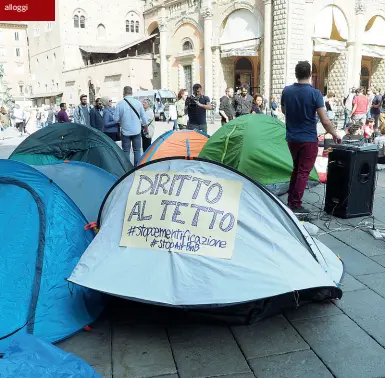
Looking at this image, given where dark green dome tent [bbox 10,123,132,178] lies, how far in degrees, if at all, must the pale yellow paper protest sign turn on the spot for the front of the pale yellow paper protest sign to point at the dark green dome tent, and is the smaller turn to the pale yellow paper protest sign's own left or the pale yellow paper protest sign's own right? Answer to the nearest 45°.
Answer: approximately 135° to the pale yellow paper protest sign's own right

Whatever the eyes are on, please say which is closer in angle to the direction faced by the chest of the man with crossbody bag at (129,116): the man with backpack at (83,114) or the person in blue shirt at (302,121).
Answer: the man with backpack

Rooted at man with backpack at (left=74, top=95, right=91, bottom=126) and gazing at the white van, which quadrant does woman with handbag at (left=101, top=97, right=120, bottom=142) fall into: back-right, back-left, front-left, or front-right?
back-right

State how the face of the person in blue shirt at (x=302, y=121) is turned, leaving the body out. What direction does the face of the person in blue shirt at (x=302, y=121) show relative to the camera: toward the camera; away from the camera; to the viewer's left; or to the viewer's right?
away from the camera

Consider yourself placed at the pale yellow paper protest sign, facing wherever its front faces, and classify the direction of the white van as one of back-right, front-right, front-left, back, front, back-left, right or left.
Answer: back

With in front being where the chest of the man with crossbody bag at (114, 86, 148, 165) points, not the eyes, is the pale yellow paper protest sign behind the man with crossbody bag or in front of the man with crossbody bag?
behind

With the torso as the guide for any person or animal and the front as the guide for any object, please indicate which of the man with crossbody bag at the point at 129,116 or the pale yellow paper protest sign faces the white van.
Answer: the man with crossbody bag

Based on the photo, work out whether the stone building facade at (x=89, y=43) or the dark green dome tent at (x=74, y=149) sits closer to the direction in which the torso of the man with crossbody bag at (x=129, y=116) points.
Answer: the stone building facade
